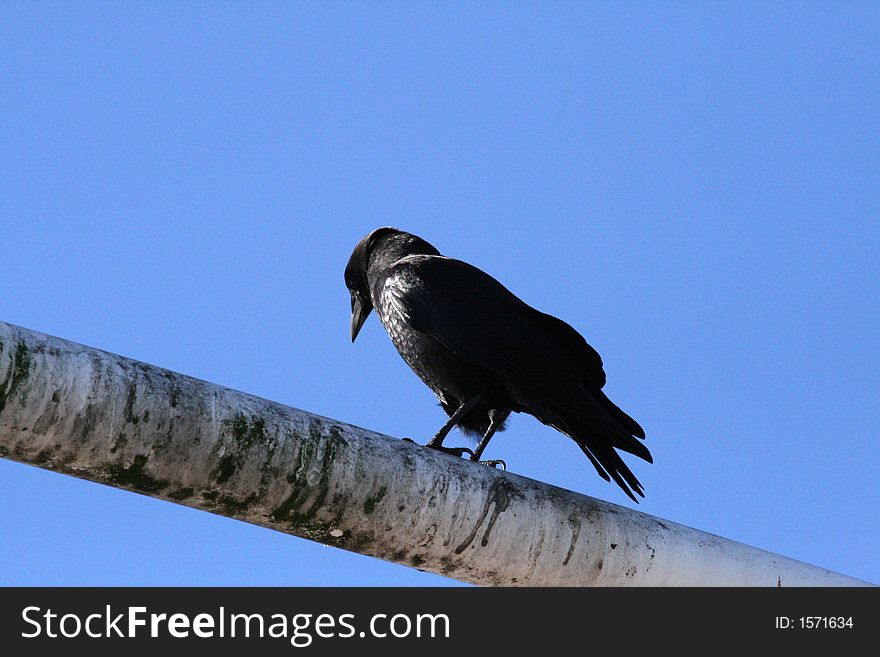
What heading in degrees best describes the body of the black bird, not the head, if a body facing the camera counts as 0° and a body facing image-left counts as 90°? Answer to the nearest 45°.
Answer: approximately 90°
